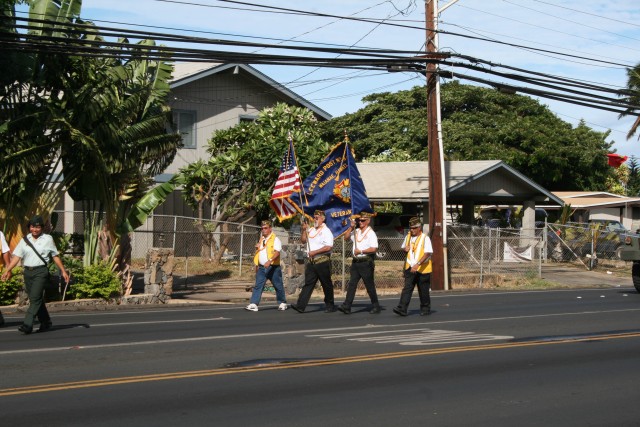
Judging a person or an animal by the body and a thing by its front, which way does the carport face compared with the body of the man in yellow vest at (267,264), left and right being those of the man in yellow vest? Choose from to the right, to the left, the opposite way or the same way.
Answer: to the left

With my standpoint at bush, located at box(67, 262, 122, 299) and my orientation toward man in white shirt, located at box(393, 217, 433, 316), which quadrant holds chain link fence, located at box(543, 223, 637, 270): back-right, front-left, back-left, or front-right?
front-left

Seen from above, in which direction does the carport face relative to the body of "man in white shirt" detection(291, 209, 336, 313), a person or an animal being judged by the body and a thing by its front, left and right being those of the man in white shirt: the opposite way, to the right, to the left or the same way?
to the left

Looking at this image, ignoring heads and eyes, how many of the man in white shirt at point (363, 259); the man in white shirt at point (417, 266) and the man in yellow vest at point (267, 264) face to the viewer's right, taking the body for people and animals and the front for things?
0

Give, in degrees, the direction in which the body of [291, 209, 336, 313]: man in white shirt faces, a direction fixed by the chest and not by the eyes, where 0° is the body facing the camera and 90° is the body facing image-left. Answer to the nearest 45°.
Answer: approximately 45°

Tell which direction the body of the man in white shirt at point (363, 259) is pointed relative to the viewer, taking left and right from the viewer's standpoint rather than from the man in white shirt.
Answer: facing the viewer and to the left of the viewer

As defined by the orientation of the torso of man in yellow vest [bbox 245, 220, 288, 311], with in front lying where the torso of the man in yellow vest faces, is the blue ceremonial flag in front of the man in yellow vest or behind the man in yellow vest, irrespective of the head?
behind

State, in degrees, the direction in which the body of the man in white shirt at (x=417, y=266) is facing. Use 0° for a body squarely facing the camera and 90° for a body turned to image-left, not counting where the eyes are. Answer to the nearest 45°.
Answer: approximately 45°

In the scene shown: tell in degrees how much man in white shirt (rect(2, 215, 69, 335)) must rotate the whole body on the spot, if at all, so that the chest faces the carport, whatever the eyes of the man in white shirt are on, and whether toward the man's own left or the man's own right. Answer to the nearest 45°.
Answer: approximately 180°

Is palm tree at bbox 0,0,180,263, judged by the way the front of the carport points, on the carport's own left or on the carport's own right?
on the carport's own right

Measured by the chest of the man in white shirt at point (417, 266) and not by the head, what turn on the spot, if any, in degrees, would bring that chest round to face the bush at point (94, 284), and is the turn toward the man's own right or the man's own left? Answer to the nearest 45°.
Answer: approximately 45° to the man's own right

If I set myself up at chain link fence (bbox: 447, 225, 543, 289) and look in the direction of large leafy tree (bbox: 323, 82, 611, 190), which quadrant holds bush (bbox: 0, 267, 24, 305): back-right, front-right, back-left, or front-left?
back-left

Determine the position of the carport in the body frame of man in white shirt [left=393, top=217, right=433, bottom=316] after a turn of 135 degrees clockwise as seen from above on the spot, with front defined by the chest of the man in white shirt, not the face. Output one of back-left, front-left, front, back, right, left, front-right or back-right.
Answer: front

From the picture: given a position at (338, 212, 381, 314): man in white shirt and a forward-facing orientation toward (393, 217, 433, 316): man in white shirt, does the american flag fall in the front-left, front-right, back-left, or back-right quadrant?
back-left
